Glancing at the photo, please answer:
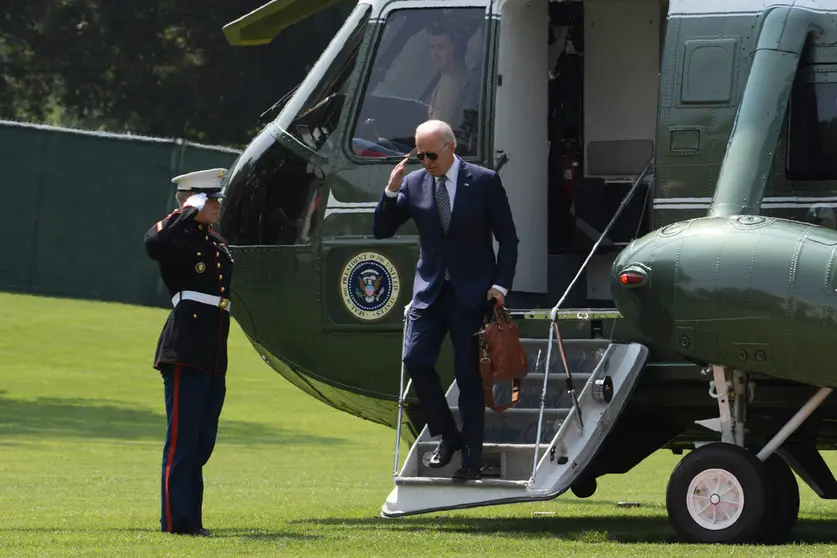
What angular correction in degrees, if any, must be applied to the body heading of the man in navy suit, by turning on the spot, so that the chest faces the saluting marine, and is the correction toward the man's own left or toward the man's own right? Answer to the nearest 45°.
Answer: approximately 45° to the man's own right

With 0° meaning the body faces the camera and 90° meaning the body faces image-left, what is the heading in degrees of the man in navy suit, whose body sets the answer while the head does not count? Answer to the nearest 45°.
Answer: approximately 45°
